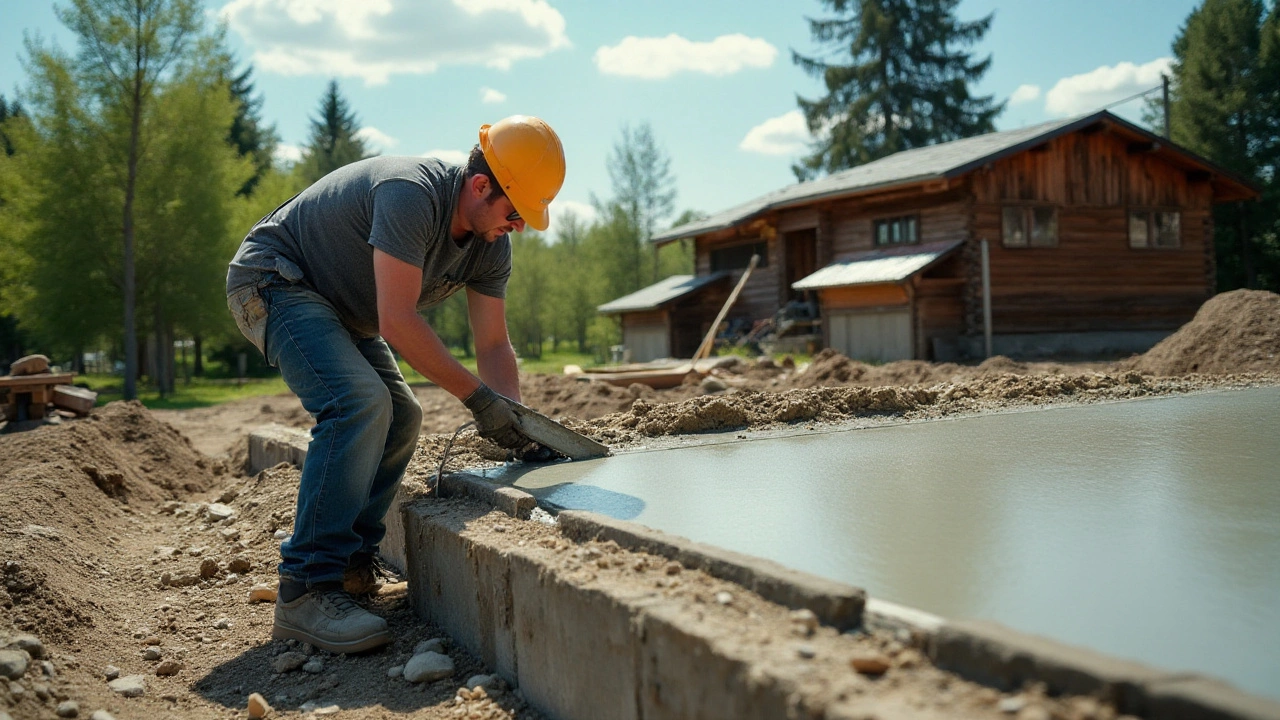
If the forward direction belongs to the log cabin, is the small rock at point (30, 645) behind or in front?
in front

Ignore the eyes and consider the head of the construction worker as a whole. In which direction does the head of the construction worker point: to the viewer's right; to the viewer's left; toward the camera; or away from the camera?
to the viewer's right

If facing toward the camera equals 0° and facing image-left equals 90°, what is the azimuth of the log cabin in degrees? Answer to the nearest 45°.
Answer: approximately 45°

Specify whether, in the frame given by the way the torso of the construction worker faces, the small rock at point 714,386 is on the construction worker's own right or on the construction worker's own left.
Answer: on the construction worker's own left

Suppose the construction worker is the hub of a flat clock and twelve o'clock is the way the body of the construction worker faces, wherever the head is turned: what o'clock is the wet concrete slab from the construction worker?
The wet concrete slab is roughly at 1 o'clock from the construction worker.

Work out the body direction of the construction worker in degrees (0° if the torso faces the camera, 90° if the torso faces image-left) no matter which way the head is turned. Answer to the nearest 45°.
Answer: approximately 270°

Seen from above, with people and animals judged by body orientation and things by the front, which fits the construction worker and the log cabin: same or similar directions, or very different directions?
very different directions

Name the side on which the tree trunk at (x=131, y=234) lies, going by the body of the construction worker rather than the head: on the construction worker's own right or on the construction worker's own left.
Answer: on the construction worker's own left

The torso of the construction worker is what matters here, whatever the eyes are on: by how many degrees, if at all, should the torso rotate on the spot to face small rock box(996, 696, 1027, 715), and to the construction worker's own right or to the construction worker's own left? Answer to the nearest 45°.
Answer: approximately 45° to the construction worker's own right

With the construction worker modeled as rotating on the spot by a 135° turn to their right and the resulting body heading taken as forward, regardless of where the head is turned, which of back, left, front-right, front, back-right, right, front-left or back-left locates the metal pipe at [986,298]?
back

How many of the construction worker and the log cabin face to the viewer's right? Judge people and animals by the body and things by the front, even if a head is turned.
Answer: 1
